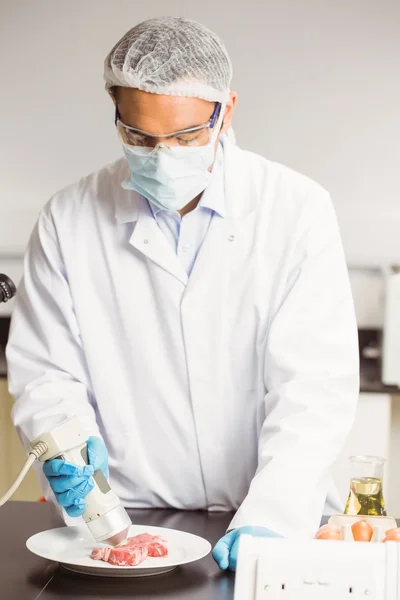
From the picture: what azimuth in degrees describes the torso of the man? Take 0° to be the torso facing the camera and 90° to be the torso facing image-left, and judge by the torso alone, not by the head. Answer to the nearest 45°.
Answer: approximately 0°
